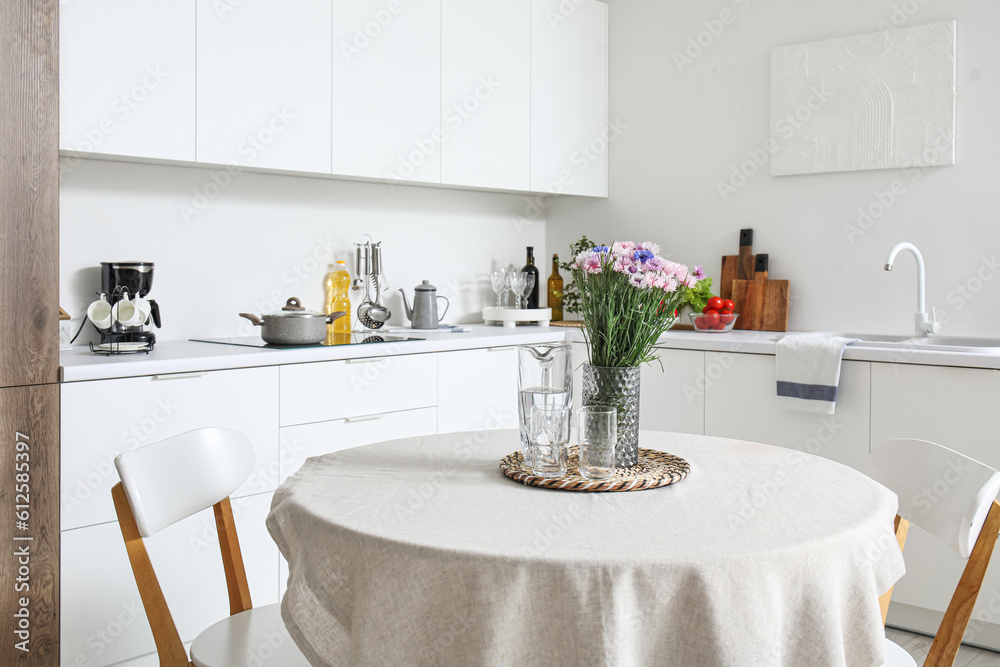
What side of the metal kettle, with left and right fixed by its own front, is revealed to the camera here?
left

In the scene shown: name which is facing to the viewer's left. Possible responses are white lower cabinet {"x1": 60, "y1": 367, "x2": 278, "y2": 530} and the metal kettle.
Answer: the metal kettle

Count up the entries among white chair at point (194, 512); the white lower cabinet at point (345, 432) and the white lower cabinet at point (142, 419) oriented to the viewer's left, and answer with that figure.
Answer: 0

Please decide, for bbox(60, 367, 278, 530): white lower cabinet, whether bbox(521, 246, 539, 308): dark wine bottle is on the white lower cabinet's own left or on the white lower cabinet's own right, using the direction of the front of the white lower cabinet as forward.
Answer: on the white lower cabinet's own left

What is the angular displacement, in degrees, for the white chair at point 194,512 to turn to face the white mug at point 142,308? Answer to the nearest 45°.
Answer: approximately 135° to its left

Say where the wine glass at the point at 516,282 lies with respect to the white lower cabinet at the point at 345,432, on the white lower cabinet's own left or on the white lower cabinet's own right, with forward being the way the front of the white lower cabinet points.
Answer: on the white lower cabinet's own left

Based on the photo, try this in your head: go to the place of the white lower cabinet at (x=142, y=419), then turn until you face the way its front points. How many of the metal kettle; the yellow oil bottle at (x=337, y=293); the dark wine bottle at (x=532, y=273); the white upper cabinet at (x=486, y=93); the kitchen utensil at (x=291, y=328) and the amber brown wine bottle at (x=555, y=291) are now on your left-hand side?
6

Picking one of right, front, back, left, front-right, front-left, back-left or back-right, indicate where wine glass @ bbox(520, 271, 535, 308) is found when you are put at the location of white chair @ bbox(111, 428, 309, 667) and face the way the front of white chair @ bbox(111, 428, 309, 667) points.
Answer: left

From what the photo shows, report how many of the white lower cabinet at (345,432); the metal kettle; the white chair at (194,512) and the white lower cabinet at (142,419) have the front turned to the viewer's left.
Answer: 1

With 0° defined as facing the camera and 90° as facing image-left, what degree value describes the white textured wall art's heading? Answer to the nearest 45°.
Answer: approximately 45°

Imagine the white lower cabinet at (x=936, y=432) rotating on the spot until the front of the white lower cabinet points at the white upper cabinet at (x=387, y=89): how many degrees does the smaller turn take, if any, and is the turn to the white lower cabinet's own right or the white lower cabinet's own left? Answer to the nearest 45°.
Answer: approximately 45° to the white lower cabinet's own right

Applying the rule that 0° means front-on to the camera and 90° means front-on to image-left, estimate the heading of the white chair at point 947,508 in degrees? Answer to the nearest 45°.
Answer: approximately 45°

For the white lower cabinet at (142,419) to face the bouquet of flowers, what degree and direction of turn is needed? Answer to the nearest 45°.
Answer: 0° — it already faces it

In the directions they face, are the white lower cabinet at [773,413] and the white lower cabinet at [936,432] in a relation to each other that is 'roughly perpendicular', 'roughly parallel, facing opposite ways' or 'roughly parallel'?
roughly parallel

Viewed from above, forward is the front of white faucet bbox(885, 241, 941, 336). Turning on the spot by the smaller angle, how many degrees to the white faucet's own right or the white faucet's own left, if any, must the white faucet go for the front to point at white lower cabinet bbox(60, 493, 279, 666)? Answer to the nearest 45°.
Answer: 0° — it already faces it
